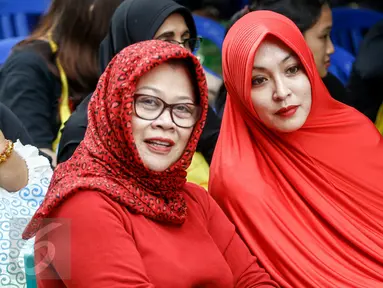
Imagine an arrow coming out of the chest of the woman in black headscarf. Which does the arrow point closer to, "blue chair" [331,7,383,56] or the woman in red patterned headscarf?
the woman in red patterned headscarf

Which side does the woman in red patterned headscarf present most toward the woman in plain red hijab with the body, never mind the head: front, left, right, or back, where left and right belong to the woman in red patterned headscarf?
left

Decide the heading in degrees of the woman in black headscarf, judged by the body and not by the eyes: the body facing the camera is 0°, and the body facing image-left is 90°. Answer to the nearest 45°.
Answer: approximately 315°

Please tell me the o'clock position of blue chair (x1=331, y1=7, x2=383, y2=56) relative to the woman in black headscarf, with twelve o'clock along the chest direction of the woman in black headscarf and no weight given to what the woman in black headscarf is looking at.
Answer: The blue chair is roughly at 9 o'clock from the woman in black headscarf.

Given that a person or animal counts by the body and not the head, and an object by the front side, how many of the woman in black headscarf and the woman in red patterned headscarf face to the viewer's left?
0

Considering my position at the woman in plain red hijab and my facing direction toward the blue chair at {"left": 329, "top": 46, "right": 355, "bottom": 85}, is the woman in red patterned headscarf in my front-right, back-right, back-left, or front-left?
back-left

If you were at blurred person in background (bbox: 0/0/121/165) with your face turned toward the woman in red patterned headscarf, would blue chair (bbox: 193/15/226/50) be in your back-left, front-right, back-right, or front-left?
back-left

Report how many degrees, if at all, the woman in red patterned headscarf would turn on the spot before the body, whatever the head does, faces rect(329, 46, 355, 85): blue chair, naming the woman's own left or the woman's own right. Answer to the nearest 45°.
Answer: approximately 90° to the woman's own left
